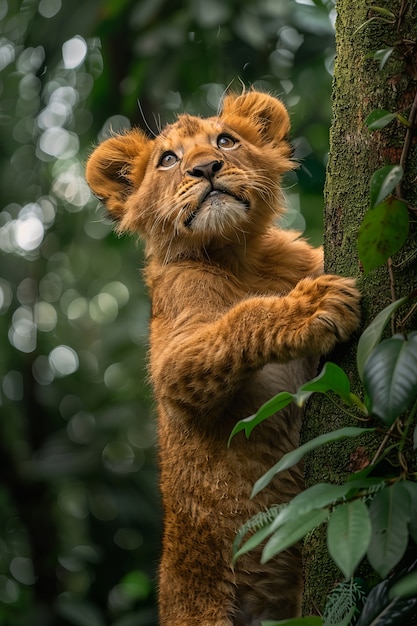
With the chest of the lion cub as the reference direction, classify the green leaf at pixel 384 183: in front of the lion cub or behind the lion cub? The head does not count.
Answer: in front

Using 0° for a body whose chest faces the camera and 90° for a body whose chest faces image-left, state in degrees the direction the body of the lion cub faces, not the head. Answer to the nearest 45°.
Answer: approximately 315°

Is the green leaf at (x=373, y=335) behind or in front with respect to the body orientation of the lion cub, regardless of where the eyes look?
in front

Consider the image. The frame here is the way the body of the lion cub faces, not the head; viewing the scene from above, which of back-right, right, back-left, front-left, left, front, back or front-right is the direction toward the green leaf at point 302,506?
front-right

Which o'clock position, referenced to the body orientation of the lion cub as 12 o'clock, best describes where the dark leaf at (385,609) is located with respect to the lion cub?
The dark leaf is roughly at 1 o'clock from the lion cub.
